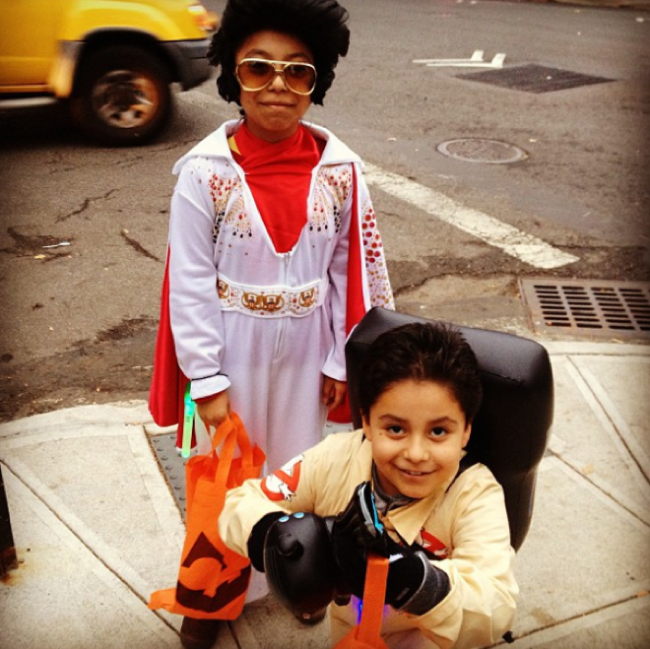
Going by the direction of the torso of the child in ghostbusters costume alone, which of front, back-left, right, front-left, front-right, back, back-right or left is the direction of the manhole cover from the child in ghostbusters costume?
back

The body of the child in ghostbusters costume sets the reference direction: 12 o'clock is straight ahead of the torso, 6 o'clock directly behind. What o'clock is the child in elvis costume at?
The child in elvis costume is roughly at 5 o'clock from the child in ghostbusters costume.

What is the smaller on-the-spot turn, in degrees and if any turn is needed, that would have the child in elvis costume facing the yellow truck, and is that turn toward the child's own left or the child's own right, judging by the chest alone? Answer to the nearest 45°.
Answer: approximately 180°

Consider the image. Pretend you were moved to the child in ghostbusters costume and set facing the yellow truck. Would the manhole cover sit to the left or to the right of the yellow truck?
right

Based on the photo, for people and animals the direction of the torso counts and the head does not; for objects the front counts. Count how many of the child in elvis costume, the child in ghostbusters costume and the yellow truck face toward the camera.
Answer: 2

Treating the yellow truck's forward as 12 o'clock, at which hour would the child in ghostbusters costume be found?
The child in ghostbusters costume is roughly at 3 o'clock from the yellow truck.

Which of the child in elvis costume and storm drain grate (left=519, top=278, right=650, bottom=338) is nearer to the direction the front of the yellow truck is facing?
the storm drain grate

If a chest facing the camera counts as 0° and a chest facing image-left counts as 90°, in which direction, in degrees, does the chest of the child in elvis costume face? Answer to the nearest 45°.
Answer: approximately 0°

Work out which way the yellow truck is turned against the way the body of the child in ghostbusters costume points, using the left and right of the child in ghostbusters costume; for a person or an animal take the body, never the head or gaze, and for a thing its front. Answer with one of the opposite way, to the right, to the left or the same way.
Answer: to the left

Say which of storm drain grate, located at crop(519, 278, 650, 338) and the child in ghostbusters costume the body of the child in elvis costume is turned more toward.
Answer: the child in ghostbusters costume

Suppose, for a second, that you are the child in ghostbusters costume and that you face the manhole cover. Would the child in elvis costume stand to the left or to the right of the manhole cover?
left

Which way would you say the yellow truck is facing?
to the viewer's right
